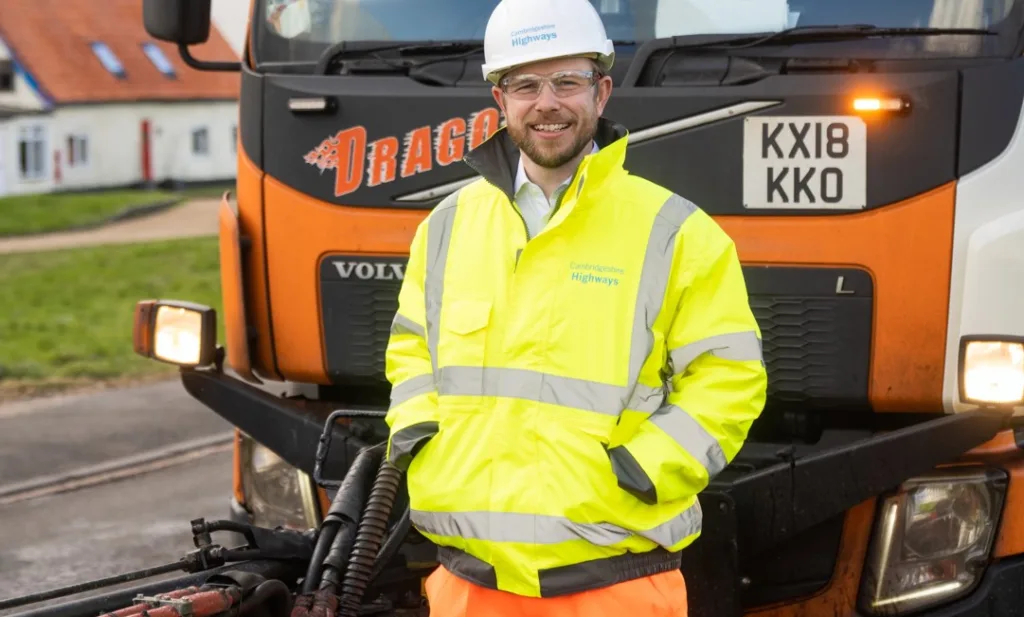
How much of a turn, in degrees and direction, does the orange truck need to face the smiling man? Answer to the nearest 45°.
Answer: approximately 45° to its right

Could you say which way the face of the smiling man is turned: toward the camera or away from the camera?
toward the camera

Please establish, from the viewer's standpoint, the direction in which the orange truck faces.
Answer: facing the viewer
